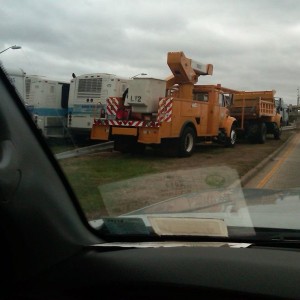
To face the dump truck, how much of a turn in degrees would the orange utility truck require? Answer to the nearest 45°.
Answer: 0° — it already faces it

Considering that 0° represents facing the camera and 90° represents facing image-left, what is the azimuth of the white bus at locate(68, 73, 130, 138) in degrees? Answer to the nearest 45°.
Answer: approximately 225°

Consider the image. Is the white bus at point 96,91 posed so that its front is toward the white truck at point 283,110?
yes

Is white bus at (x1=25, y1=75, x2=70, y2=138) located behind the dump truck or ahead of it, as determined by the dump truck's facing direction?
behind

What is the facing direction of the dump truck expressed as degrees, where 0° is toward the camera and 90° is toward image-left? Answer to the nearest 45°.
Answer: approximately 225°

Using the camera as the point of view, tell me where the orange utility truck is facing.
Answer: facing away from the viewer and to the right of the viewer

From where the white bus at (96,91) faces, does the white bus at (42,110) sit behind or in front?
behind
